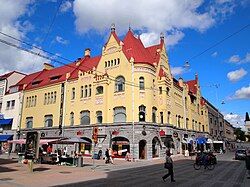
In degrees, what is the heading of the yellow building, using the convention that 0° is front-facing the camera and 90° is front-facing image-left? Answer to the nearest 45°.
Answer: approximately 0°
